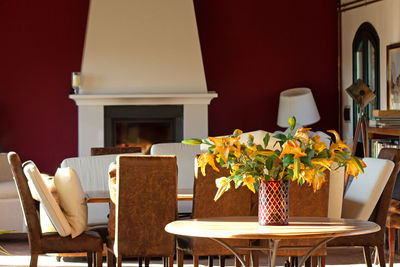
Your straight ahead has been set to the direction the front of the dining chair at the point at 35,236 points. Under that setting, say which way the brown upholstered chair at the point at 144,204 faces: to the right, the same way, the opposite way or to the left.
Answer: to the left

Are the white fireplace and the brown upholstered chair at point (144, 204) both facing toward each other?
yes

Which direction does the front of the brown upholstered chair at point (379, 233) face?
to the viewer's left

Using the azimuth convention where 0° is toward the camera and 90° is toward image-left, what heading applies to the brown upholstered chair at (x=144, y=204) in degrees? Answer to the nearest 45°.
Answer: approximately 180°

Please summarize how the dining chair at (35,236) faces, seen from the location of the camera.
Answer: facing to the right of the viewer

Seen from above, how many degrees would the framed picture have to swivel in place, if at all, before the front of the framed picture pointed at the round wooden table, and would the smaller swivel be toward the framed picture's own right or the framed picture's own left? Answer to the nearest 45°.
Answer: approximately 45° to the framed picture's own left

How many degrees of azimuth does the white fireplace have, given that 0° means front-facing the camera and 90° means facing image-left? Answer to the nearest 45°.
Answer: approximately 0°

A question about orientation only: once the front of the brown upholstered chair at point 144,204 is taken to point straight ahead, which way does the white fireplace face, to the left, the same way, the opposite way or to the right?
the opposite way

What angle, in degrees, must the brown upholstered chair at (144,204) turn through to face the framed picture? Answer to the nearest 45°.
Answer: approximately 45° to its right

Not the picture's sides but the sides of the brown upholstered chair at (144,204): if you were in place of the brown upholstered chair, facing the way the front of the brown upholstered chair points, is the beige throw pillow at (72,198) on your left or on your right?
on your left
